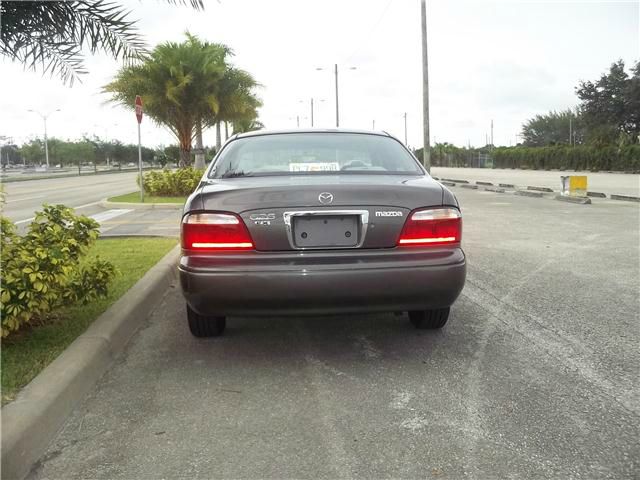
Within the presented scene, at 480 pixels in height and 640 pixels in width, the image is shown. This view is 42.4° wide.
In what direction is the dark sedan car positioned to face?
away from the camera

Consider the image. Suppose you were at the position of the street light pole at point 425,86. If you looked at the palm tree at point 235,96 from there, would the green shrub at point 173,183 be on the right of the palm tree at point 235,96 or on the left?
left

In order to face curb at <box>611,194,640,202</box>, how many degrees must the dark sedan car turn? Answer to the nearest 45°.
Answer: approximately 45° to its right

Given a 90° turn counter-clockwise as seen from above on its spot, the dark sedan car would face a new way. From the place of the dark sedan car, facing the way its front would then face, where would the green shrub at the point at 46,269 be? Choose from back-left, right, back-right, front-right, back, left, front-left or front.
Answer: front

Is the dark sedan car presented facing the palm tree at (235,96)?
yes
